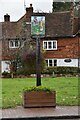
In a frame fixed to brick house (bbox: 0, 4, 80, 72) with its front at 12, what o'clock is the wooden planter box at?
The wooden planter box is roughly at 12 o'clock from the brick house.

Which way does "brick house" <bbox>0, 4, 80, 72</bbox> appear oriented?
toward the camera
